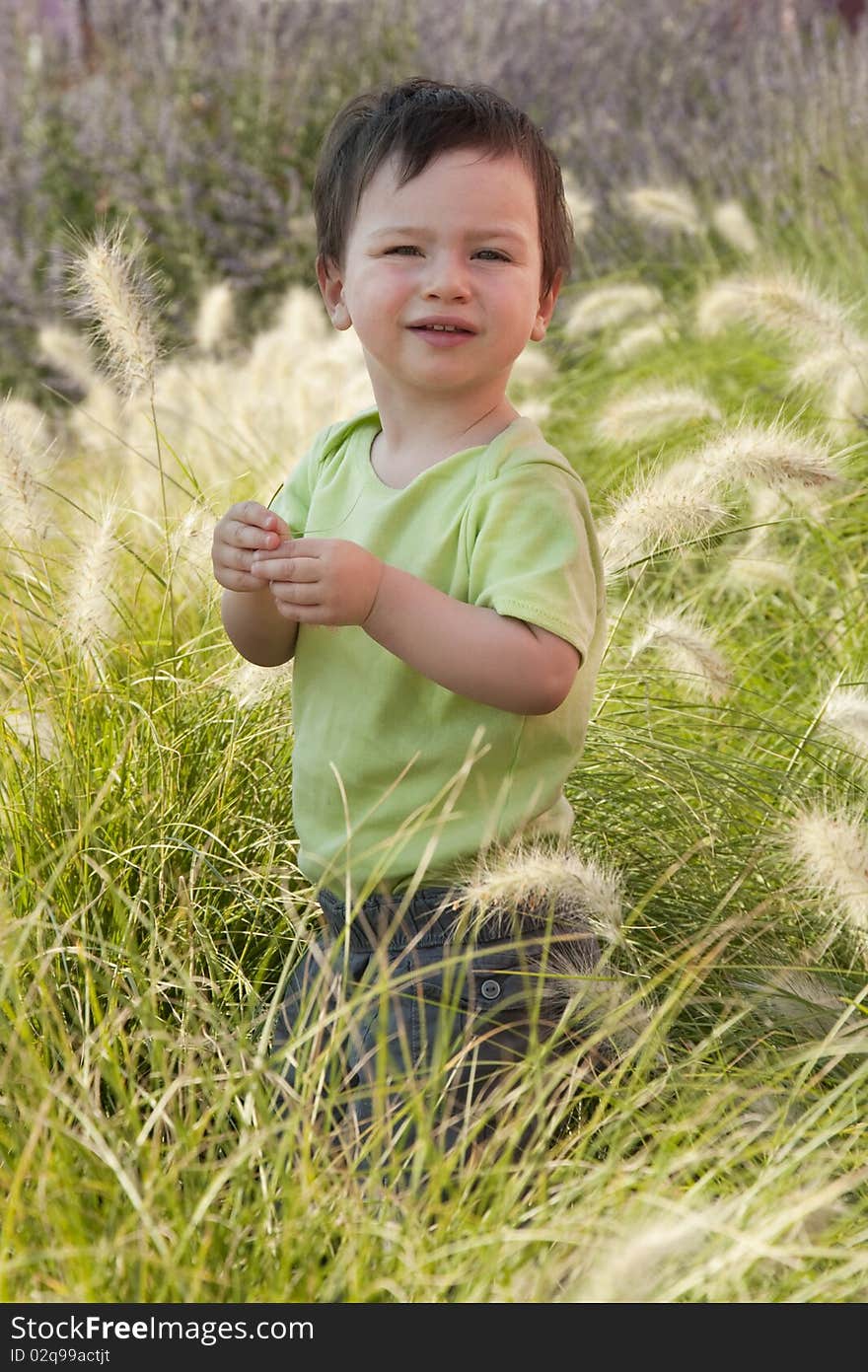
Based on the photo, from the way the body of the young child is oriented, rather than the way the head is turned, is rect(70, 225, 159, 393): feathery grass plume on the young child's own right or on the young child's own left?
on the young child's own right

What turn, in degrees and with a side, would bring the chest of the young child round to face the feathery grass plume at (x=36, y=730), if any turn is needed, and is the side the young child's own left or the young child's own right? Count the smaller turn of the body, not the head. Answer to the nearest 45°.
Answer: approximately 90° to the young child's own right

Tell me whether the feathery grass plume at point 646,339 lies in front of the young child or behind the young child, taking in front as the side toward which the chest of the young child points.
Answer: behind

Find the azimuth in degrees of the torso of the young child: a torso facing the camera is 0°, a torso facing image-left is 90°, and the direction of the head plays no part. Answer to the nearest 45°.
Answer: approximately 45°
